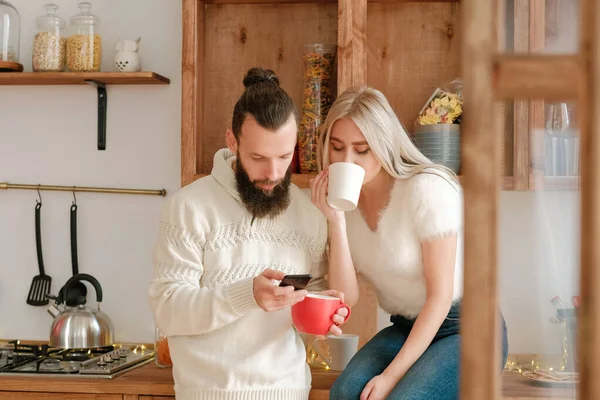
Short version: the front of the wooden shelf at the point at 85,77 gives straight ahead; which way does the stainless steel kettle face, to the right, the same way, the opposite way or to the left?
to the right

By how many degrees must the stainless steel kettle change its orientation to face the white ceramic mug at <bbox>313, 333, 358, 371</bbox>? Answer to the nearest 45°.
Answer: approximately 135° to its left

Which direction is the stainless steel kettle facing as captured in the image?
to the viewer's left

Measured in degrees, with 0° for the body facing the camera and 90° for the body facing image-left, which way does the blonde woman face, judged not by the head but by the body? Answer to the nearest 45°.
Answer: approximately 45°

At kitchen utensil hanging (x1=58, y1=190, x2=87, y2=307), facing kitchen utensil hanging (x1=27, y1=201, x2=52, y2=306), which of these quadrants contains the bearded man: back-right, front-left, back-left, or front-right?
back-left
